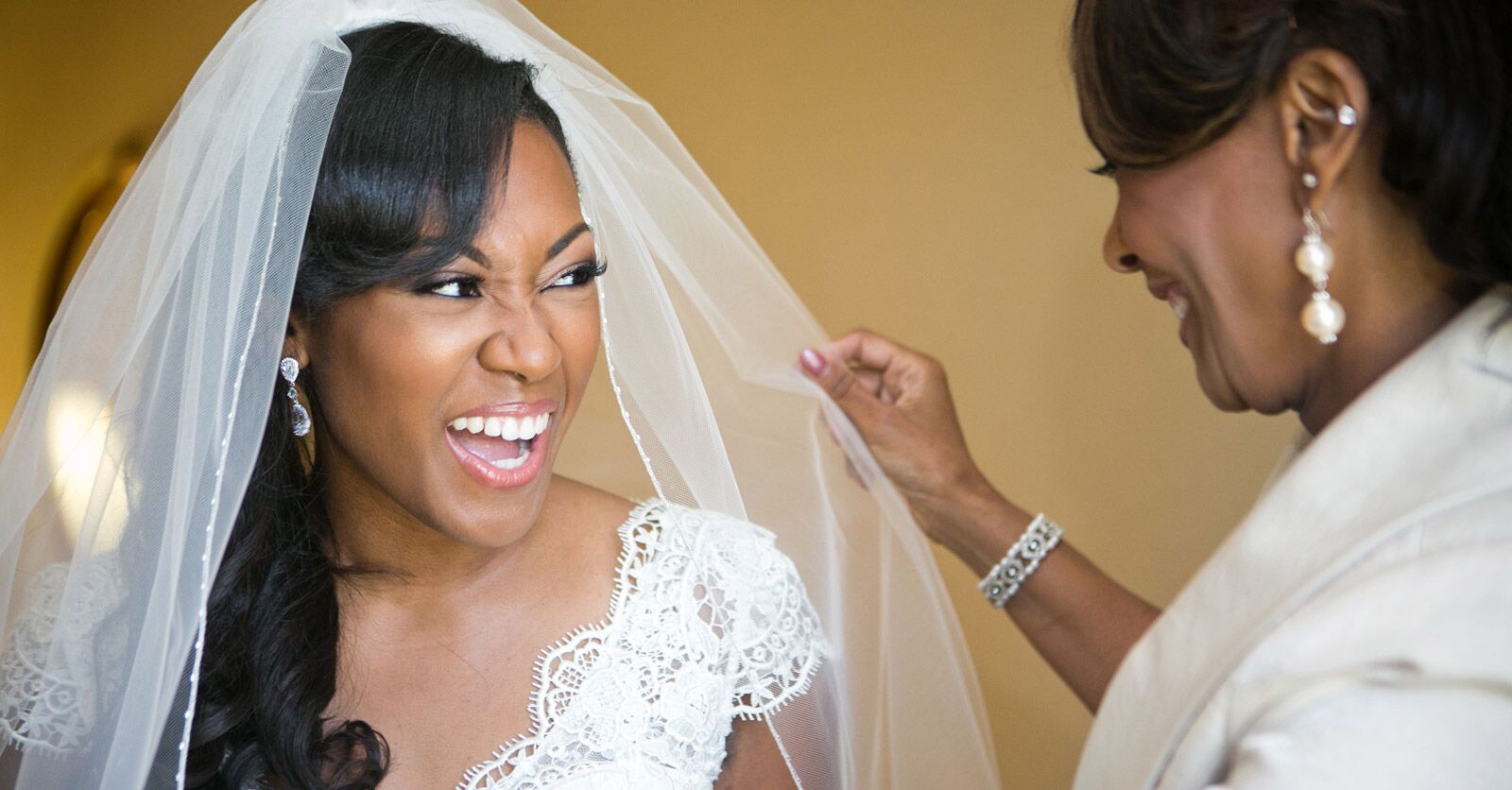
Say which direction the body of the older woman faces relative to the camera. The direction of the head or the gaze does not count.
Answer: to the viewer's left

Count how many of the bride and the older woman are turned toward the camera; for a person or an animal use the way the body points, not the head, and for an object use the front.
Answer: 1

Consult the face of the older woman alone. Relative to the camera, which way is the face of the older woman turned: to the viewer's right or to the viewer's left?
to the viewer's left

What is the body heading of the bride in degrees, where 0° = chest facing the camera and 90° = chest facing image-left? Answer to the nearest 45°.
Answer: approximately 0°

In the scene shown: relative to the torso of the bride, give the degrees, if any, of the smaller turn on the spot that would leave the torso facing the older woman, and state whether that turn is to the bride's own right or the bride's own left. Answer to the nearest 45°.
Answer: approximately 45° to the bride's own left

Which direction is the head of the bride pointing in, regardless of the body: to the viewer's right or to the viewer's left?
to the viewer's right
